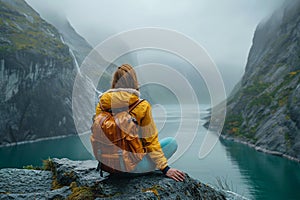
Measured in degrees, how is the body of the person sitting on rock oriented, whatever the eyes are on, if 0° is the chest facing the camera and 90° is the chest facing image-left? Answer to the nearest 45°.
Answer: approximately 180°

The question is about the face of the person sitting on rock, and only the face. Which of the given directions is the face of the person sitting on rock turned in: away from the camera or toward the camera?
away from the camera
